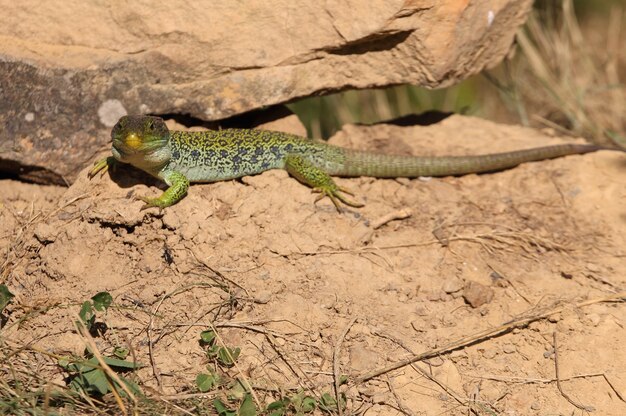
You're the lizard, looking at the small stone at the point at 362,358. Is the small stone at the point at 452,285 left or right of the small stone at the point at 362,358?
left

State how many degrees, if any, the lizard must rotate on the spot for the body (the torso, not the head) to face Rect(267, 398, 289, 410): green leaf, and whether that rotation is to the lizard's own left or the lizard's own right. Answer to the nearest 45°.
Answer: approximately 90° to the lizard's own left

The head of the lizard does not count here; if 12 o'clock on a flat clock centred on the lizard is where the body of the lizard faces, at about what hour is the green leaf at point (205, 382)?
The green leaf is roughly at 9 o'clock from the lizard.

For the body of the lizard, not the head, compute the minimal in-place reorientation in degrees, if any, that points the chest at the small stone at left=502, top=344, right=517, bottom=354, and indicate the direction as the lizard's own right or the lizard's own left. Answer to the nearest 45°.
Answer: approximately 135° to the lizard's own left

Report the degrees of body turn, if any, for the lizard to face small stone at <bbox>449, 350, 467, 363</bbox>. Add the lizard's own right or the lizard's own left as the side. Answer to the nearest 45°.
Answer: approximately 135° to the lizard's own left

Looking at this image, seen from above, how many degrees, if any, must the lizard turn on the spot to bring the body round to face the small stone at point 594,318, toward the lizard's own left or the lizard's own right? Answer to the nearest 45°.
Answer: approximately 135° to the lizard's own left

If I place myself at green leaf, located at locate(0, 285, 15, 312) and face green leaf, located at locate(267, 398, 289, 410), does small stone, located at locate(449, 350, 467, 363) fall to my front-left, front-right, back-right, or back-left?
front-left

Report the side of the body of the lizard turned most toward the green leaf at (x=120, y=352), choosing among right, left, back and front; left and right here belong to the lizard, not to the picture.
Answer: left

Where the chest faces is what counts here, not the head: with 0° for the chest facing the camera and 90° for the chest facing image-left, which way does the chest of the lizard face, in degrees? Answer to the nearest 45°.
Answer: approximately 90°

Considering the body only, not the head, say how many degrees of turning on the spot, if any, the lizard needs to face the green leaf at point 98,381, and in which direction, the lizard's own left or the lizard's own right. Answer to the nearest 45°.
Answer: approximately 90° to the lizard's own left

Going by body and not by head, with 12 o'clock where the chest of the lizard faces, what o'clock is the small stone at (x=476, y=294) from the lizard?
The small stone is roughly at 7 o'clock from the lizard.

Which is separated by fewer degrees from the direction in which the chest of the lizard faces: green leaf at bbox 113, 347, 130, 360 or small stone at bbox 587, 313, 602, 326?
the green leaf

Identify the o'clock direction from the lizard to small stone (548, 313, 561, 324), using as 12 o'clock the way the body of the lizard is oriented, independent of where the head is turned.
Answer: The small stone is roughly at 7 o'clock from the lizard.

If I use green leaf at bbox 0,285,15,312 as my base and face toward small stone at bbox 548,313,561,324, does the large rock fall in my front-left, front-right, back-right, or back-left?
front-left
